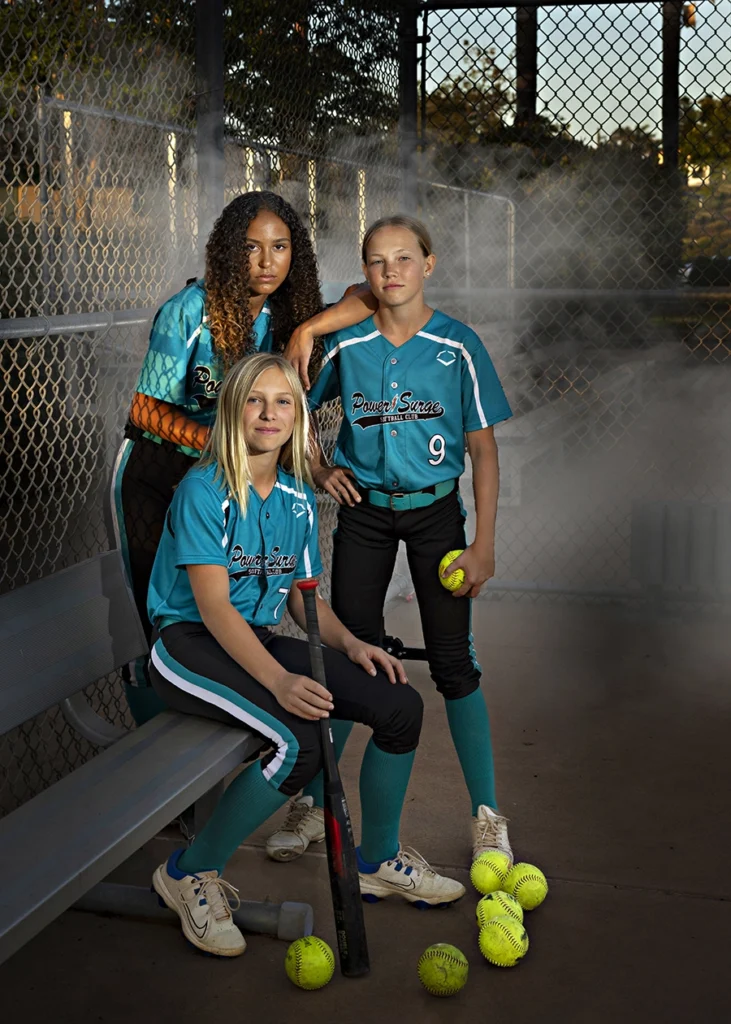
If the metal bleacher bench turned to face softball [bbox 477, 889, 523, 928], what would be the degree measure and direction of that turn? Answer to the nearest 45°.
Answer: approximately 45° to its left

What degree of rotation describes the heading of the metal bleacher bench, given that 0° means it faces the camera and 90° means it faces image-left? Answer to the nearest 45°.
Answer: approximately 315°

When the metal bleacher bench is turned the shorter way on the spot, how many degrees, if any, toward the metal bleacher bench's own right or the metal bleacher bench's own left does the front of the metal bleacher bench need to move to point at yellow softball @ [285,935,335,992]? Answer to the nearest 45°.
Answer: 0° — it already faces it

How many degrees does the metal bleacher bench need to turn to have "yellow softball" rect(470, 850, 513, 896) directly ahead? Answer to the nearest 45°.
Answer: approximately 45° to its left
